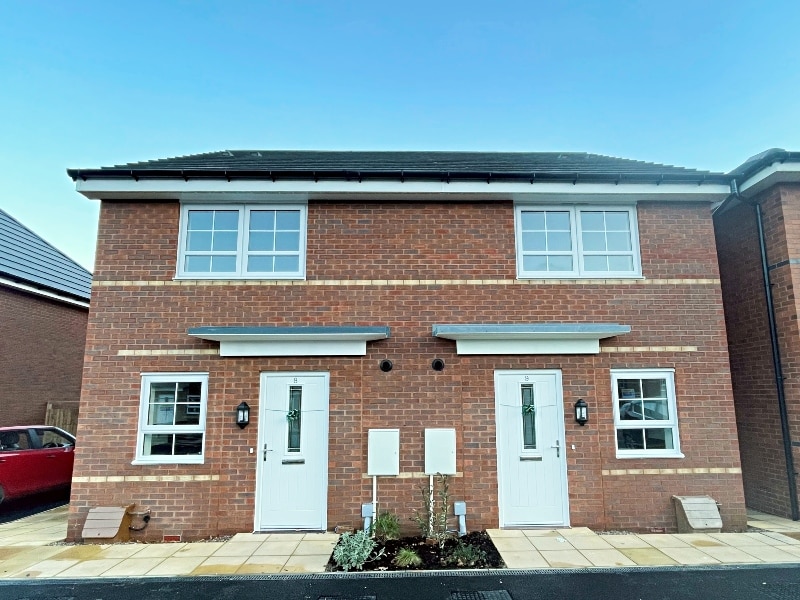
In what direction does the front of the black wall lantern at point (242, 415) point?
toward the camera

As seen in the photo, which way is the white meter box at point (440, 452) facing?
toward the camera

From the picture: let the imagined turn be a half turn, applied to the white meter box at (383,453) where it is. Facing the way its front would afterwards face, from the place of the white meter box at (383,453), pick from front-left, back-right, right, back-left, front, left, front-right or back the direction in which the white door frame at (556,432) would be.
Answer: right

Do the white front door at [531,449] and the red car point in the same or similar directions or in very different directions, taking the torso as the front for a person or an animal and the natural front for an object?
very different directions

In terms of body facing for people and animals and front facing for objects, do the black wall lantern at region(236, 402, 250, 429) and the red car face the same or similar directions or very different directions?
very different directions

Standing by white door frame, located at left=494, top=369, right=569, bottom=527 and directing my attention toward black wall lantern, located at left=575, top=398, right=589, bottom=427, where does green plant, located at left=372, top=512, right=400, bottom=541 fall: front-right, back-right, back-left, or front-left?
back-right

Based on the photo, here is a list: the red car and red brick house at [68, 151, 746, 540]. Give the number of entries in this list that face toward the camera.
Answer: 1

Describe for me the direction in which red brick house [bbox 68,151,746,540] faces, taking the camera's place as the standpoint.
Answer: facing the viewer

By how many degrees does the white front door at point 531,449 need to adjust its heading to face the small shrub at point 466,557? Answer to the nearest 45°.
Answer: approximately 45° to its right

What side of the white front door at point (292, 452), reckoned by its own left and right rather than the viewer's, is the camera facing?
front

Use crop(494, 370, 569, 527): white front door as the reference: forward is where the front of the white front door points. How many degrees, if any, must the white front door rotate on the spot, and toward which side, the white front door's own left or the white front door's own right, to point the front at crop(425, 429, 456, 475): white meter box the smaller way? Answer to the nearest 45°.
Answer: approximately 45° to the white front door's own right

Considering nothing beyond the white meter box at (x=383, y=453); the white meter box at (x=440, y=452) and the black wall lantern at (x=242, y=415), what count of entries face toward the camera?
3

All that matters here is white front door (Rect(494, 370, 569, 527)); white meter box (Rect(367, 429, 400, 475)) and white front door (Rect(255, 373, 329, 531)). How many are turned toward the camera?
3
